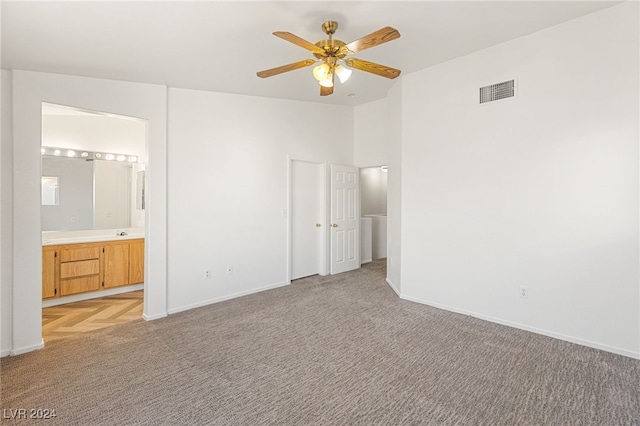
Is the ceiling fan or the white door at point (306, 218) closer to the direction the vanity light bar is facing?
the ceiling fan

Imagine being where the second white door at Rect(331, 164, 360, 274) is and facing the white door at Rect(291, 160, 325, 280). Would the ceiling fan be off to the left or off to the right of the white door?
left

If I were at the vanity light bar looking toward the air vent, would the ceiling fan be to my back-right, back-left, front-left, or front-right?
front-right

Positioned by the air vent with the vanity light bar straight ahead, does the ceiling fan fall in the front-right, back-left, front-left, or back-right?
front-left

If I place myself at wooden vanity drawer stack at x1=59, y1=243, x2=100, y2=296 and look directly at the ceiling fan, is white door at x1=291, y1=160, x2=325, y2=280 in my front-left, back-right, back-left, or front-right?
front-left

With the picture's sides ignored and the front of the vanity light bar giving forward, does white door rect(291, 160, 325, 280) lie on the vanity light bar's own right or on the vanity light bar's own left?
on the vanity light bar's own left

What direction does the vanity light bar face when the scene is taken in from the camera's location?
facing the viewer

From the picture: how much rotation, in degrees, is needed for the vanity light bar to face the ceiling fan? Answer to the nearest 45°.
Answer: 0° — it already faces it

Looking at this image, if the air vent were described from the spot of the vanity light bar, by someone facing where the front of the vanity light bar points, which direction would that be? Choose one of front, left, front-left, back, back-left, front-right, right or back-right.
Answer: front-left
